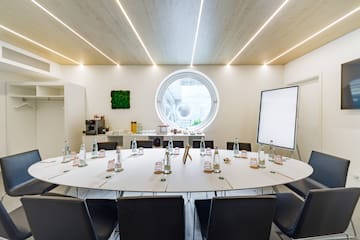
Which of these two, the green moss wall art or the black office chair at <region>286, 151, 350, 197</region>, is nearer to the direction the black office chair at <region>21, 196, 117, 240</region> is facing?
the green moss wall art

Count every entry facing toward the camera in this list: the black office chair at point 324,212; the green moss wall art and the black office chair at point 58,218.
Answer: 1

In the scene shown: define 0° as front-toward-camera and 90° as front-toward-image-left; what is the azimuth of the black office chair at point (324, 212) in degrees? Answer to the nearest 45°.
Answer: approximately 135°

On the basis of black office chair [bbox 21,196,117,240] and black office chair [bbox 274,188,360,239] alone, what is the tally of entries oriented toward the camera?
0

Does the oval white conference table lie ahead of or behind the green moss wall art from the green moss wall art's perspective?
ahead

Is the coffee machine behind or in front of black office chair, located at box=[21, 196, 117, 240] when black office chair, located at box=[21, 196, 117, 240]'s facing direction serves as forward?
in front

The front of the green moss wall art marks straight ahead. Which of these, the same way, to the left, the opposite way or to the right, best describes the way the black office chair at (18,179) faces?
to the left

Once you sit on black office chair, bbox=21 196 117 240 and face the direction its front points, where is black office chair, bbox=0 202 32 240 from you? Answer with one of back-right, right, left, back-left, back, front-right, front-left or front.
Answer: left

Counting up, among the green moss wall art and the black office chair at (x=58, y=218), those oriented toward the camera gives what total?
1

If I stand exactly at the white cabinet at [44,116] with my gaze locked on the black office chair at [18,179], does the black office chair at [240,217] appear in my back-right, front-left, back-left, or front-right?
front-left

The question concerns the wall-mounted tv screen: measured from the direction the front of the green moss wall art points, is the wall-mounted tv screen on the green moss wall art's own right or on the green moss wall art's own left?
on the green moss wall art's own left

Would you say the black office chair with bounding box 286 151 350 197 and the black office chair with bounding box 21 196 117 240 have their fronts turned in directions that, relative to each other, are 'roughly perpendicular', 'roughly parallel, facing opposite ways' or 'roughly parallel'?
roughly perpendicular

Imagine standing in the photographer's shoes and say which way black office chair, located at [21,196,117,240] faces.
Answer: facing away from the viewer and to the right of the viewer

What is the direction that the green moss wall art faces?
toward the camera

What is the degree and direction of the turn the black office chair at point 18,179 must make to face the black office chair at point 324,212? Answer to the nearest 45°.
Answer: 0° — it already faces it

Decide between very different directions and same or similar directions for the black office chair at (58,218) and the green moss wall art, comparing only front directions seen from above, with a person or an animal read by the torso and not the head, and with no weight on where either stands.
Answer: very different directions
